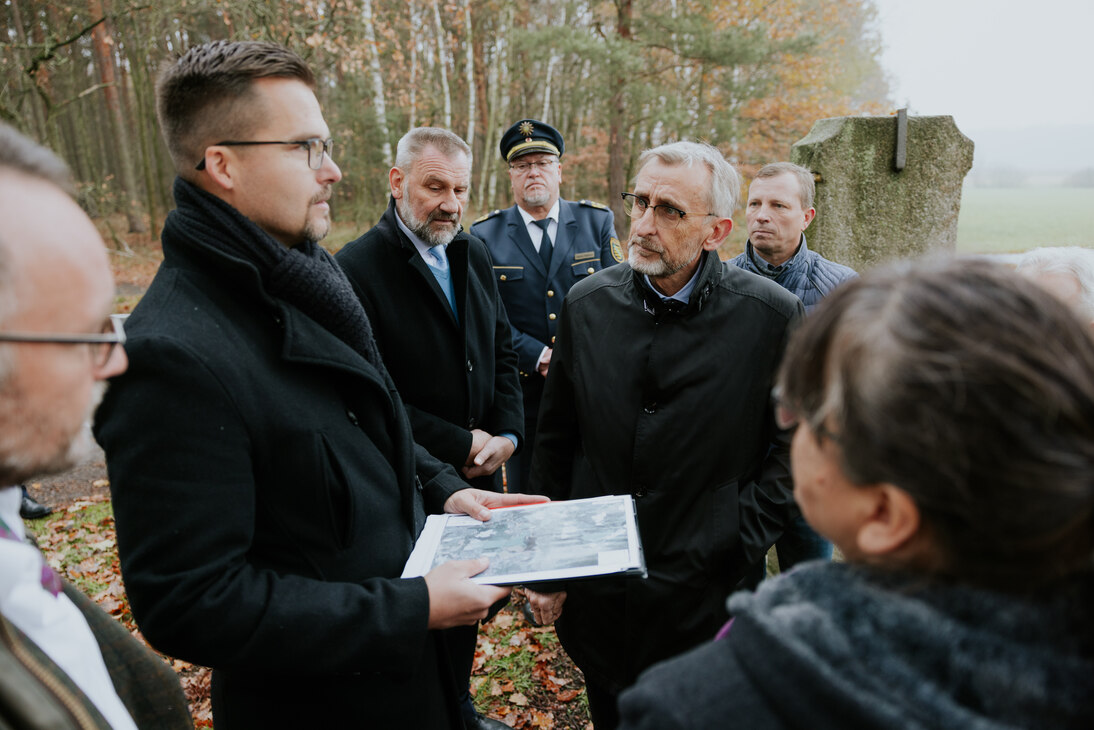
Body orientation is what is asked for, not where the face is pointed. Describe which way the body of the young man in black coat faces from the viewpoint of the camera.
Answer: to the viewer's right

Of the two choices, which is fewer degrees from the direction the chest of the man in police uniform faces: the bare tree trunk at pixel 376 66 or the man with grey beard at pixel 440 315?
the man with grey beard

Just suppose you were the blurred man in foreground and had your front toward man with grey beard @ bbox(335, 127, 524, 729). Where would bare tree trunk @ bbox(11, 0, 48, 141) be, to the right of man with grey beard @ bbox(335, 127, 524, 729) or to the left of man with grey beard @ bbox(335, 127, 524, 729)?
left

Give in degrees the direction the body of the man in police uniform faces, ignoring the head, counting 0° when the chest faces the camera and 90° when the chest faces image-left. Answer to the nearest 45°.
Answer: approximately 0°

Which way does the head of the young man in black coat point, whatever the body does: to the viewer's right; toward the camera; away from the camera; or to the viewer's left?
to the viewer's right

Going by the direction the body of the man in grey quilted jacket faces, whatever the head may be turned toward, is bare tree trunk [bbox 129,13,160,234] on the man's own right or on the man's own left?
on the man's own right

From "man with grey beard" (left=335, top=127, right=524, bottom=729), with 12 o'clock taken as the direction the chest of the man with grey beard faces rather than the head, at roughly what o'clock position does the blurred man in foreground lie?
The blurred man in foreground is roughly at 2 o'clock from the man with grey beard.

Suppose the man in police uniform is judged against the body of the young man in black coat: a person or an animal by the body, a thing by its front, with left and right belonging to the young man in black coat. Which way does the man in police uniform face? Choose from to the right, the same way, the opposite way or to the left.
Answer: to the right

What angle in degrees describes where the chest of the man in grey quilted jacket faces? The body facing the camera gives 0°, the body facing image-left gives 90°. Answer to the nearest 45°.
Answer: approximately 45°

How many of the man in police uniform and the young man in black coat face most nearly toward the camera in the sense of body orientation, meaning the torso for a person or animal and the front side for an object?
1

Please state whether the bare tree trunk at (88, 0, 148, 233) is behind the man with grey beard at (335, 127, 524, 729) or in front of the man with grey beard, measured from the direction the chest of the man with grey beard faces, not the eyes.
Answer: behind

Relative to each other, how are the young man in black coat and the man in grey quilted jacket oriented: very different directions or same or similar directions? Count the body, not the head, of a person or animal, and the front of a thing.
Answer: very different directions
